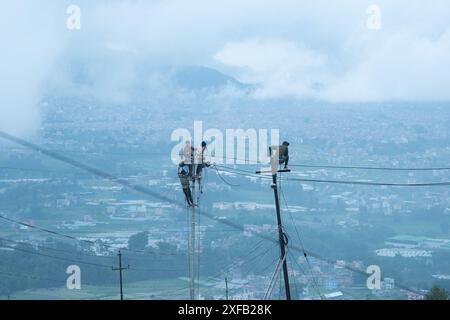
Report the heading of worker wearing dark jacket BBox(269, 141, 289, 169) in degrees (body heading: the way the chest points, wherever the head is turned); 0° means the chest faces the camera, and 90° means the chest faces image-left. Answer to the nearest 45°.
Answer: approximately 90°
